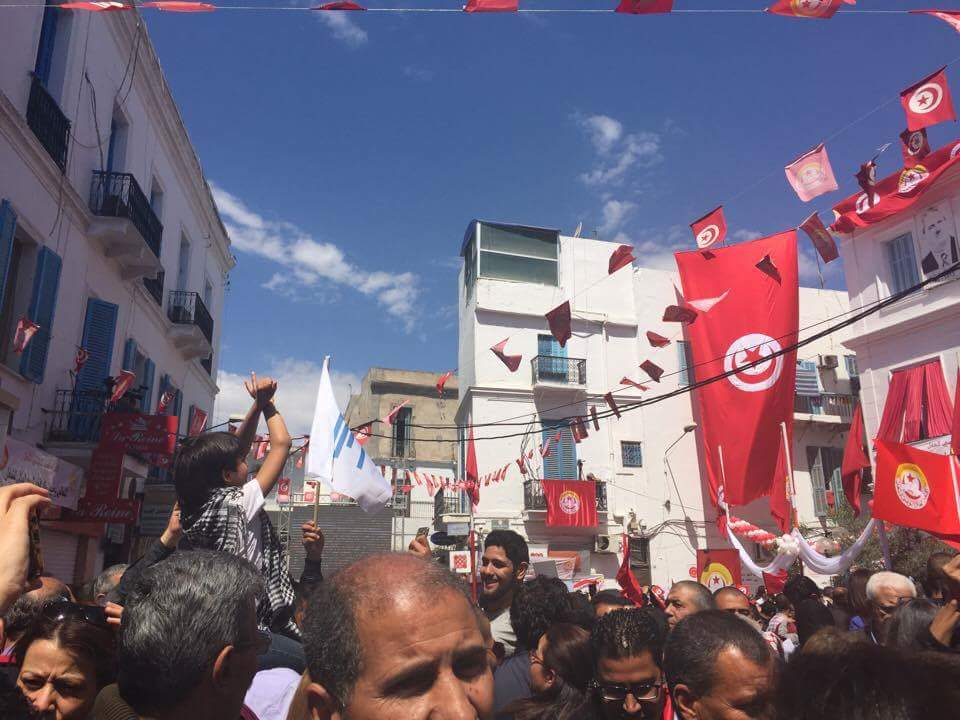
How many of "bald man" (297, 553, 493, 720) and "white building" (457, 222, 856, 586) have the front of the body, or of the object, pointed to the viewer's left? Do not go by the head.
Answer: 0

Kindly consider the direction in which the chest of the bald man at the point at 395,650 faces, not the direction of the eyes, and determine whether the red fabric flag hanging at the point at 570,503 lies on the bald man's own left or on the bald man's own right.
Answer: on the bald man's own left

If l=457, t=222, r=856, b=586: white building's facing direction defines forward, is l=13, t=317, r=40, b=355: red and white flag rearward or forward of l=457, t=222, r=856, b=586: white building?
forward

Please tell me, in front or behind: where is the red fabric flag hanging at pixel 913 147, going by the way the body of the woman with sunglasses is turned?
behind

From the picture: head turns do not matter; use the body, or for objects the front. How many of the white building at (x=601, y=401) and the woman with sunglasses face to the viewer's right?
0

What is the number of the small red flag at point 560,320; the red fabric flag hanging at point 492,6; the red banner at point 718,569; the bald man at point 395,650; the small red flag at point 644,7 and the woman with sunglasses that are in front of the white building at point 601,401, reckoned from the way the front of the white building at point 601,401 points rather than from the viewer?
6

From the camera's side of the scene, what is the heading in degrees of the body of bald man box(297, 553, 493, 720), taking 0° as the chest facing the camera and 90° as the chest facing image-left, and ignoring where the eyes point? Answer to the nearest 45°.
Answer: approximately 315°

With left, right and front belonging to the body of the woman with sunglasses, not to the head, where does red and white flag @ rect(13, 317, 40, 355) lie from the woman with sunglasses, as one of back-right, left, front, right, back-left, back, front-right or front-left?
back-right

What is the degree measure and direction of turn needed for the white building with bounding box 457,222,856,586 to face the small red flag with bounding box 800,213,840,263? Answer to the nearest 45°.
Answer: approximately 45° to its left

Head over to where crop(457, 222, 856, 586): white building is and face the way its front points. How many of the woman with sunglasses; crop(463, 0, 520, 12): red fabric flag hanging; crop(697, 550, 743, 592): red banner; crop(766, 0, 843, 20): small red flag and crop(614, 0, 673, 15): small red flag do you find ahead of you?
5
